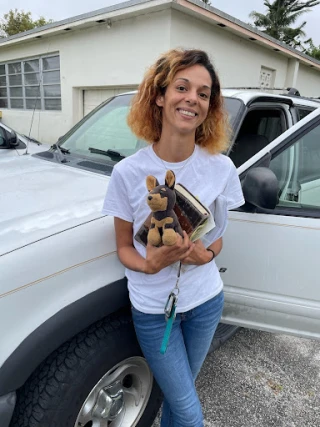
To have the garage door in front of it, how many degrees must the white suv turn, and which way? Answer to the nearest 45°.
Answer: approximately 135° to its right

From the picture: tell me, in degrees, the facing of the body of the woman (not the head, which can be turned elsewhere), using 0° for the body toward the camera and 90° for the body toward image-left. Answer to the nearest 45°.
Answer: approximately 0°

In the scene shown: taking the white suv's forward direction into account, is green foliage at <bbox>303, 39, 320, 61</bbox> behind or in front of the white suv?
behind

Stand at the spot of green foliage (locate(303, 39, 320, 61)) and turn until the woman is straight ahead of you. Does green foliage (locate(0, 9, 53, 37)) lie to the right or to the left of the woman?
right

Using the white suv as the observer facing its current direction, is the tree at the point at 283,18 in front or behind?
behind

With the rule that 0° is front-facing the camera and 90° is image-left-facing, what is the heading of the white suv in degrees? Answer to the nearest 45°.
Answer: approximately 45°

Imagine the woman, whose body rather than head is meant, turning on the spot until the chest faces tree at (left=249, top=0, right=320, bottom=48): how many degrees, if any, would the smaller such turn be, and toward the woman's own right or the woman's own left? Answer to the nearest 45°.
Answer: approximately 180°

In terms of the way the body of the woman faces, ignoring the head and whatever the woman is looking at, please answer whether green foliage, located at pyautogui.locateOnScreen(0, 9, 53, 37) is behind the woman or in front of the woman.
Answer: behind

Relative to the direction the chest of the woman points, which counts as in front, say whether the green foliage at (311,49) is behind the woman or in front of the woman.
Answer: behind
